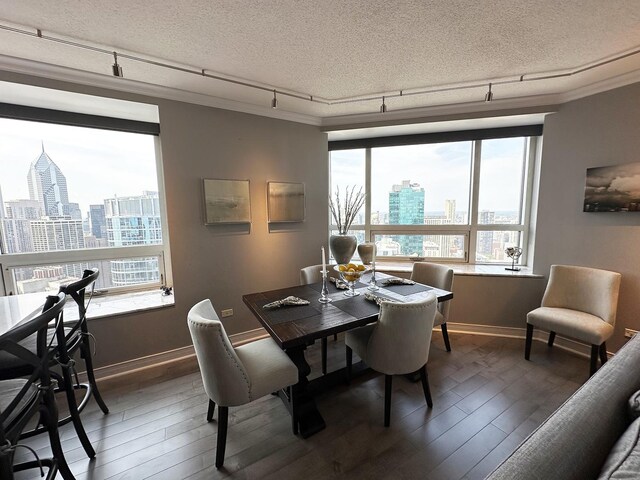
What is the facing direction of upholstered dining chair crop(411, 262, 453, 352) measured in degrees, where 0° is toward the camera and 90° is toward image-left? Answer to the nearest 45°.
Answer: approximately 45°

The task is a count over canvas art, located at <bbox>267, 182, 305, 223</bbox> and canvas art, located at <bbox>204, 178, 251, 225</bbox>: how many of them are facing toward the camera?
2

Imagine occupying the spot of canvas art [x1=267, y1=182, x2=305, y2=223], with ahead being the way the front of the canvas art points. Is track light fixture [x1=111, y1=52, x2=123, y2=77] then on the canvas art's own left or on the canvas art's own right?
on the canvas art's own right

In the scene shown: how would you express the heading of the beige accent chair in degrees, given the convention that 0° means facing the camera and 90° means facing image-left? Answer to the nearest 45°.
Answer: approximately 45°

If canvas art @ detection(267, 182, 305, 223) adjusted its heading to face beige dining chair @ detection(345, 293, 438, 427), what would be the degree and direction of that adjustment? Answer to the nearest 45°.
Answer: approximately 45° to its left

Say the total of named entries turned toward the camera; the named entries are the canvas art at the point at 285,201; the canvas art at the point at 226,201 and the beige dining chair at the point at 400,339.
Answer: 2

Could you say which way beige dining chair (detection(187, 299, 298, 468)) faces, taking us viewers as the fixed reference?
facing away from the viewer and to the right of the viewer

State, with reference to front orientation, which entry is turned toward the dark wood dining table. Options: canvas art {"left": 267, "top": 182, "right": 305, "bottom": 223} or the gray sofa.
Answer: the canvas art

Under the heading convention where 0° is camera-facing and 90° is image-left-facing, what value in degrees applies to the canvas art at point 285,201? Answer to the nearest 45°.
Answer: approximately 0°

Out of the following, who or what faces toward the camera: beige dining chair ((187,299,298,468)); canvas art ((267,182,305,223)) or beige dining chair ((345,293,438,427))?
the canvas art

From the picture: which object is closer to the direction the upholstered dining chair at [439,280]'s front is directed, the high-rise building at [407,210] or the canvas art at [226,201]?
the canvas art

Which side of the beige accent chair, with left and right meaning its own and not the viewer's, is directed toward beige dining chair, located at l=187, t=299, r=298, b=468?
front
